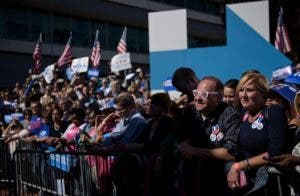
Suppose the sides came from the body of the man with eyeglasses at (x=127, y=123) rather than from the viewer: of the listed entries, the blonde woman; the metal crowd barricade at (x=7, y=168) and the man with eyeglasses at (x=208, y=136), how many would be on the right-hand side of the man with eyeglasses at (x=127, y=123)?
1

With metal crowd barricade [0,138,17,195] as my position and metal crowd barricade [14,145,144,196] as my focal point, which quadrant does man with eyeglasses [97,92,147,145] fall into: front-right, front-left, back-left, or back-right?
front-left

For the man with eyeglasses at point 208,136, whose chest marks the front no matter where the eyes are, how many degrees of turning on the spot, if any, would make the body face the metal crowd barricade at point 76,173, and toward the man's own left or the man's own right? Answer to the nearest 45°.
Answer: approximately 90° to the man's own right

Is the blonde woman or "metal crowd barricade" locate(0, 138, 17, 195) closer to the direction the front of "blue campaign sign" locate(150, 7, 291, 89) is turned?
the blonde woman

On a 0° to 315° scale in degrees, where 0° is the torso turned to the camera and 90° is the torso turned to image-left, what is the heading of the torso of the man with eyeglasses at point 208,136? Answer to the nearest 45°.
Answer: approximately 45°

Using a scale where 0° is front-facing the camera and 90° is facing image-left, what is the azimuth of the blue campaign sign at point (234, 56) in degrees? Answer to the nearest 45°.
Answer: approximately 0°

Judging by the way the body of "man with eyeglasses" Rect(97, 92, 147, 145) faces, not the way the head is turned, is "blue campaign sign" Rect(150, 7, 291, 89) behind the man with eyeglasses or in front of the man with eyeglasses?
behind

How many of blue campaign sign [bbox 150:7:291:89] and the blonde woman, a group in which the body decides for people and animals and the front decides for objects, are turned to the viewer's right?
0

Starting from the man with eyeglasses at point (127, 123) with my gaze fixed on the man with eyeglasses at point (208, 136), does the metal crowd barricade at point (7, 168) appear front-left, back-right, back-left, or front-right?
back-right

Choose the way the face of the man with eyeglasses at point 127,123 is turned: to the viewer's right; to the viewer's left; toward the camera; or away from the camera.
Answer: to the viewer's left

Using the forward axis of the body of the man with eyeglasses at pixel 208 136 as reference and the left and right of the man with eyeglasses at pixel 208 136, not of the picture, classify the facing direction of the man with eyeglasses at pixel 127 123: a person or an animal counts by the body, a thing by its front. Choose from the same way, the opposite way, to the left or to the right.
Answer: the same way

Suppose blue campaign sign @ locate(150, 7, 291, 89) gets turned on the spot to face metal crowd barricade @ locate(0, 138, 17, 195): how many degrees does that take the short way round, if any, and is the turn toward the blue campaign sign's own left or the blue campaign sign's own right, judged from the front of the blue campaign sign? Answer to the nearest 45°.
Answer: approximately 45° to the blue campaign sign's own right

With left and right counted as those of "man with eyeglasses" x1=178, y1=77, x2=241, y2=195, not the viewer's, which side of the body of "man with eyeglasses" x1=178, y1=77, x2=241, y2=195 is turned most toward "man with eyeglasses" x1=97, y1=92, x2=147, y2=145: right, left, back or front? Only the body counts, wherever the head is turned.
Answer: right

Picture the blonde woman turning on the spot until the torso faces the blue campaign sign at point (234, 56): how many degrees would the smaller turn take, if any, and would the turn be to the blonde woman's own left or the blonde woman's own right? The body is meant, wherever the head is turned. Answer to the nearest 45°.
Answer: approximately 135° to the blonde woman's own right

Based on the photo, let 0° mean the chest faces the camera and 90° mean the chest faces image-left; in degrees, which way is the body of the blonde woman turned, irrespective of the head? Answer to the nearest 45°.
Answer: approximately 45°

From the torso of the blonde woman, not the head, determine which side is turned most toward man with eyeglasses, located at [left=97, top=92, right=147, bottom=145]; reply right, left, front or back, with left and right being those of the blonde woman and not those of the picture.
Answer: right

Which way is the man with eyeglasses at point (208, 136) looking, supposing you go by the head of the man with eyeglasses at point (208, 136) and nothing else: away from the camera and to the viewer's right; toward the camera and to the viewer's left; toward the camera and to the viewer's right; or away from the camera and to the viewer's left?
toward the camera and to the viewer's left

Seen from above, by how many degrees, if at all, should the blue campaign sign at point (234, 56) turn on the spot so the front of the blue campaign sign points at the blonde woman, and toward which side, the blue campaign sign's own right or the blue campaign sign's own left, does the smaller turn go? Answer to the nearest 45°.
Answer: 0° — it already faces them
